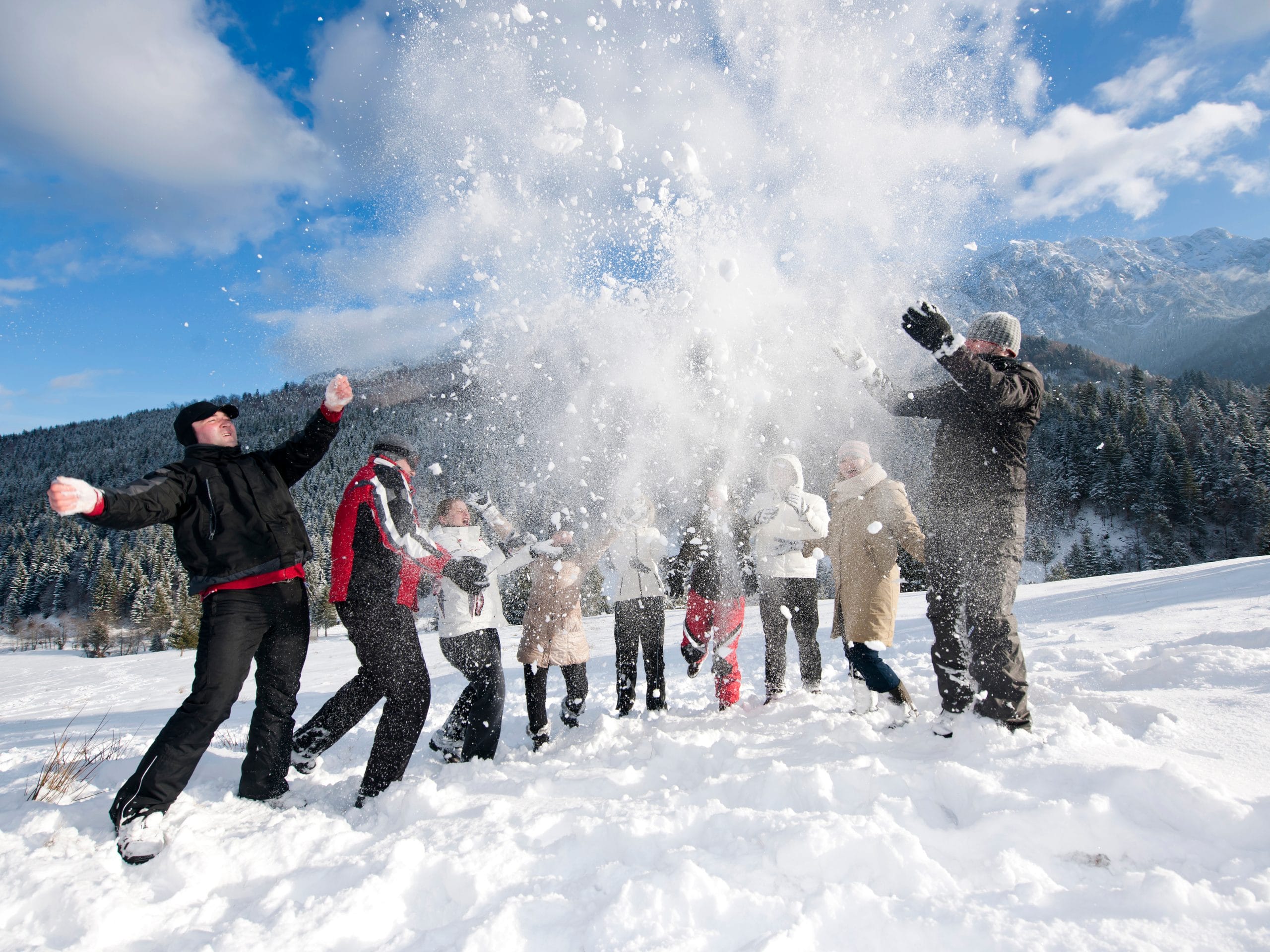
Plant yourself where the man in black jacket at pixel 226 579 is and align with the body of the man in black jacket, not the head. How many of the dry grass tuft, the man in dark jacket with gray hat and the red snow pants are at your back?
1

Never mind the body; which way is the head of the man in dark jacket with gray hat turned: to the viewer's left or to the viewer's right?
to the viewer's left

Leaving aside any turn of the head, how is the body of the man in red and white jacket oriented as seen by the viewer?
to the viewer's right

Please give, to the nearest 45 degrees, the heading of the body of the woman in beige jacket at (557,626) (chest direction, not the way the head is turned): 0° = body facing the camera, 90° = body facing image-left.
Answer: approximately 0°

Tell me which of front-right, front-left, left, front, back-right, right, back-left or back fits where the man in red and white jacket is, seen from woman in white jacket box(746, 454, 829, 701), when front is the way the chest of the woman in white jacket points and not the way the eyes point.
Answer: front-right

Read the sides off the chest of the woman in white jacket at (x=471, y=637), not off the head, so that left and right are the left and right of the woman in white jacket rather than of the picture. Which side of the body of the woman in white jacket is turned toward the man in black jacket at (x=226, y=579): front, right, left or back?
right

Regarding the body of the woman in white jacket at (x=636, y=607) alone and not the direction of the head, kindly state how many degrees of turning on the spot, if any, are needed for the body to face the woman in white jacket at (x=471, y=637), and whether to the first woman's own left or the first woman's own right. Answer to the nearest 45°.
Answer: approximately 45° to the first woman's own right

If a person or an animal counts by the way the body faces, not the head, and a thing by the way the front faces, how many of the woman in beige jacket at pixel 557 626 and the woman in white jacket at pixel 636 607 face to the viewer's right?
0

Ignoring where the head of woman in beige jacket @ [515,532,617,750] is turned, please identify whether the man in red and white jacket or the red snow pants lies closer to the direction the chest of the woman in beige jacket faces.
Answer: the man in red and white jacket

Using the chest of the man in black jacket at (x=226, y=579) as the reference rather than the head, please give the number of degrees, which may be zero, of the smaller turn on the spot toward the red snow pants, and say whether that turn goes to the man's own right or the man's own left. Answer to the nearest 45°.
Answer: approximately 45° to the man's own left
